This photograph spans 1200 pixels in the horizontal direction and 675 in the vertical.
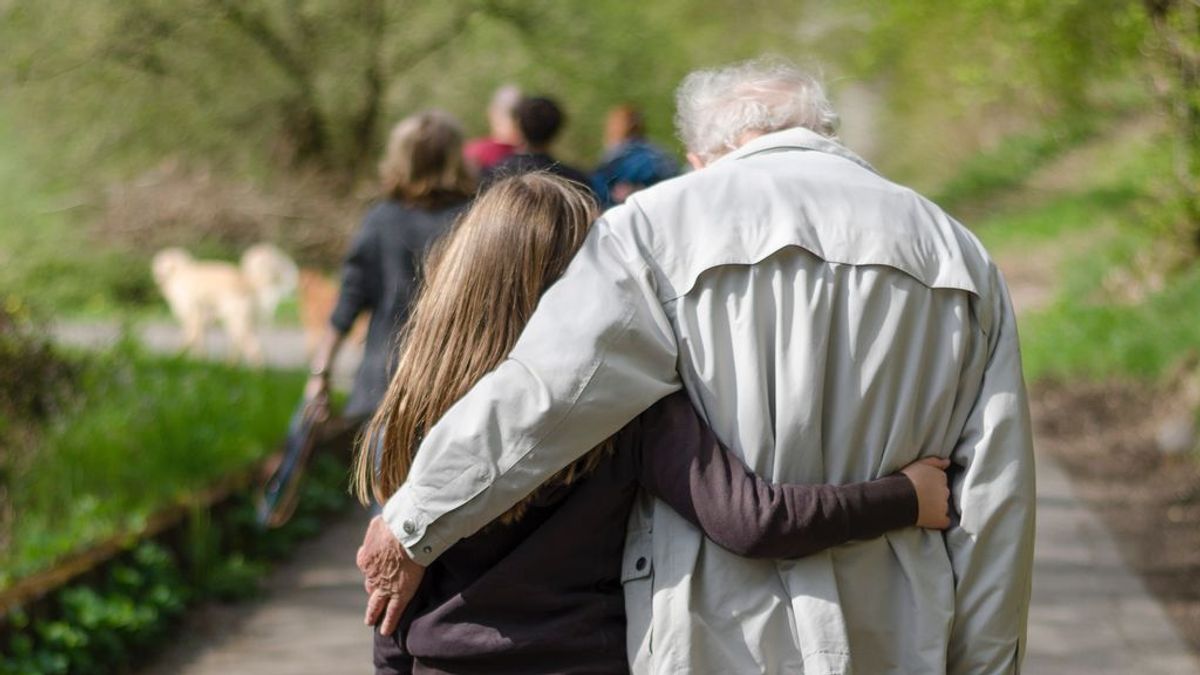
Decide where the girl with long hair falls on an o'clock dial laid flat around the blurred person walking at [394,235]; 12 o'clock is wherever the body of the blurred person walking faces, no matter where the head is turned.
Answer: The girl with long hair is roughly at 6 o'clock from the blurred person walking.

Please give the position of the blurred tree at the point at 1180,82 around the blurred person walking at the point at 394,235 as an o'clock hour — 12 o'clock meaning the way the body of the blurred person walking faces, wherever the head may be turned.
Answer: The blurred tree is roughly at 2 o'clock from the blurred person walking.

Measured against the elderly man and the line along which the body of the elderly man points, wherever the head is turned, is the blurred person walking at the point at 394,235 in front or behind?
in front

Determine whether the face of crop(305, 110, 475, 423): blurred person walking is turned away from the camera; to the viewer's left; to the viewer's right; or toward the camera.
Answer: away from the camera

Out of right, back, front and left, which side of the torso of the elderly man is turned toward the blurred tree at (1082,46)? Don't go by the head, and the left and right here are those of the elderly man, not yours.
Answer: front

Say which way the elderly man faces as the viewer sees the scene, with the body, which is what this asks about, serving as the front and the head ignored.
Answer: away from the camera

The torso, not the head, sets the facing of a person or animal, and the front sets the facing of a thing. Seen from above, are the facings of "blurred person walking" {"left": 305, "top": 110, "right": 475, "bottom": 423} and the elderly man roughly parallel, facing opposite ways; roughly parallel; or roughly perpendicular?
roughly parallel

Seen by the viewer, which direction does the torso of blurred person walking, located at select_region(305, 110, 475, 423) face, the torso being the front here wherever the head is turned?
away from the camera

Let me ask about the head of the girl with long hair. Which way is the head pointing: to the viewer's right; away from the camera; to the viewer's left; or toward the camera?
away from the camera
